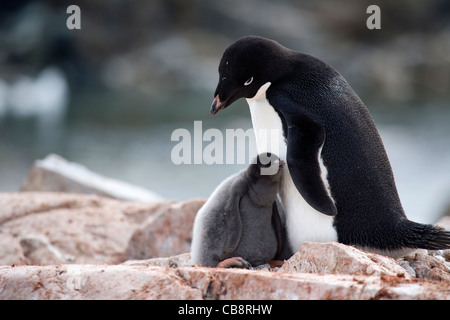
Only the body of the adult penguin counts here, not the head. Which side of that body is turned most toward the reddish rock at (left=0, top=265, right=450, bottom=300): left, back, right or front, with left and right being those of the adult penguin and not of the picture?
left

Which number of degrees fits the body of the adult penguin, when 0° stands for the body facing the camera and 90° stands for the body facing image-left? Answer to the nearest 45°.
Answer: approximately 90°

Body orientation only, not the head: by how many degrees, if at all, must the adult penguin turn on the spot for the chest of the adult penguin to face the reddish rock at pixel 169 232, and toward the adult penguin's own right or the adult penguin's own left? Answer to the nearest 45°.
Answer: approximately 45° to the adult penguin's own right

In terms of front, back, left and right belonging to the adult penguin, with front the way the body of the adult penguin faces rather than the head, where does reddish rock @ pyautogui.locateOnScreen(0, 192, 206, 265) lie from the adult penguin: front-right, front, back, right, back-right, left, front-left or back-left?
front-right
